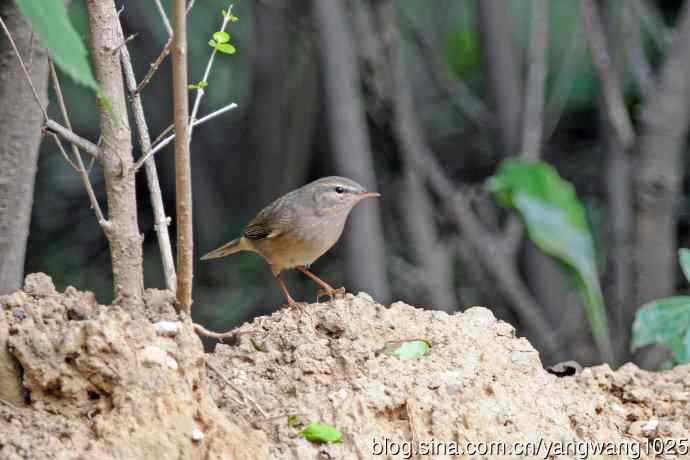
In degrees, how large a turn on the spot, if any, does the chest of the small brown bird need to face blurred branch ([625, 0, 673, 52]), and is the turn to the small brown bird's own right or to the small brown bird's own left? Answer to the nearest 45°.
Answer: approximately 45° to the small brown bird's own left

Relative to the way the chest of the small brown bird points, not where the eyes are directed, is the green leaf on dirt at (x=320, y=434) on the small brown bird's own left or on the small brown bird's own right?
on the small brown bird's own right

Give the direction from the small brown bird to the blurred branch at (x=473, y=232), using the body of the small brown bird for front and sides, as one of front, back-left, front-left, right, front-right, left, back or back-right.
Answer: front-left

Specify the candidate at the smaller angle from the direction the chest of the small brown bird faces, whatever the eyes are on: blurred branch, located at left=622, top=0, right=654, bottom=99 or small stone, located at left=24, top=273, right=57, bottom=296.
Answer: the blurred branch

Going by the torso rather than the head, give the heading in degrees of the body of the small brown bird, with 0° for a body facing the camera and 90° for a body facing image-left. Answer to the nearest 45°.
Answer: approximately 270°

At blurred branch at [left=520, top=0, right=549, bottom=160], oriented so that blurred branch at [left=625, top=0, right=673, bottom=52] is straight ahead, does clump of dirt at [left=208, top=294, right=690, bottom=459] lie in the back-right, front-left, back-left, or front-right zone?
back-right

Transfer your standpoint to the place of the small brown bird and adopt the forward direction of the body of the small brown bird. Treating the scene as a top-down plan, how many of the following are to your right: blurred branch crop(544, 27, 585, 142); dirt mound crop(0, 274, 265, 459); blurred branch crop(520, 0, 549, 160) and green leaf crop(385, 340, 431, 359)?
2

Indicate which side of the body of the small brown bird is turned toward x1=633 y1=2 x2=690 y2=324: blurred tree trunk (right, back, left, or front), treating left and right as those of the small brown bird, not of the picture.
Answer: left

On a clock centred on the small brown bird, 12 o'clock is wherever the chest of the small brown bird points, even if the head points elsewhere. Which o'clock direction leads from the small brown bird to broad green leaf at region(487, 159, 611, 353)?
The broad green leaf is roughly at 12 o'clock from the small brown bird.

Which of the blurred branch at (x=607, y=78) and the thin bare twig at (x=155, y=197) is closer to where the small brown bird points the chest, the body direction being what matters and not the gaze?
the blurred branch
